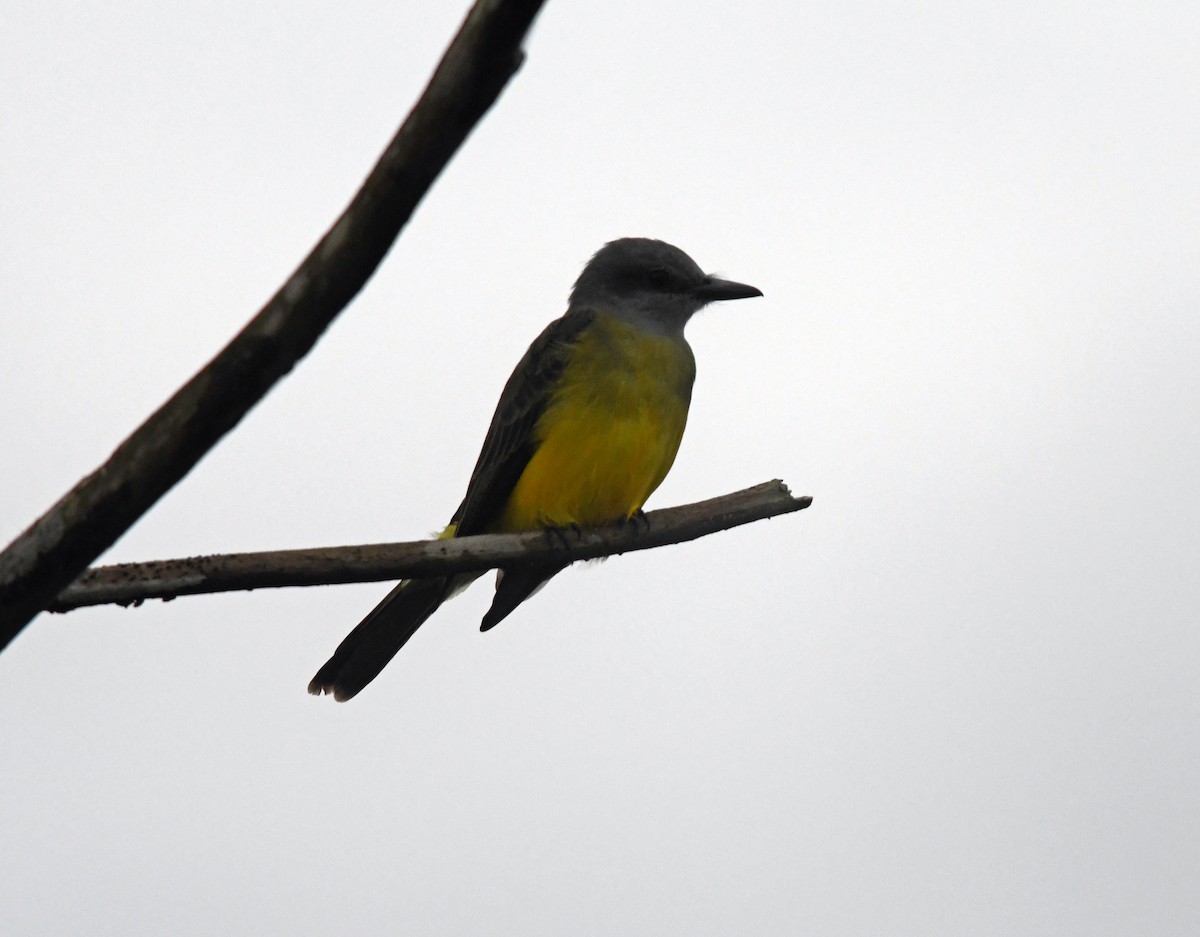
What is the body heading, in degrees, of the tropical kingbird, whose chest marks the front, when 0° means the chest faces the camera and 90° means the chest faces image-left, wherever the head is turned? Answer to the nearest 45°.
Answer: approximately 315°

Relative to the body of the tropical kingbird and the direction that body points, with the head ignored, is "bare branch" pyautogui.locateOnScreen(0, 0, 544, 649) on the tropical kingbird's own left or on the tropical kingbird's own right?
on the tropical kingbird's own right
